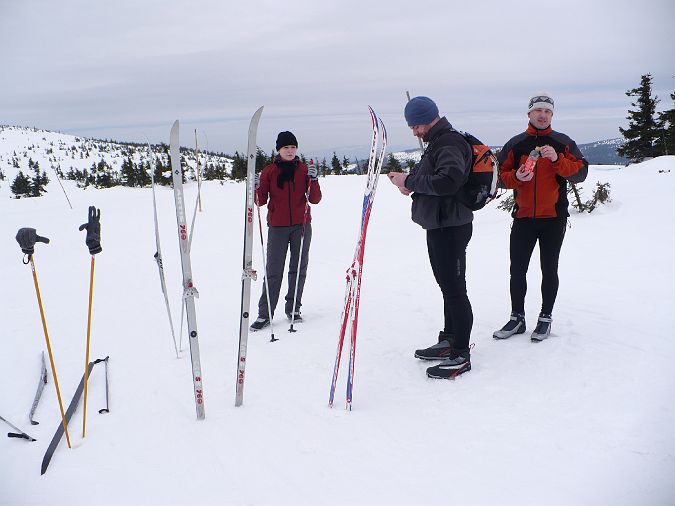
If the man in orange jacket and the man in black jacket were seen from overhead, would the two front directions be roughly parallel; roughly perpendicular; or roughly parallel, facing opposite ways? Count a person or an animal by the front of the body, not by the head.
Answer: roughly perpendicular

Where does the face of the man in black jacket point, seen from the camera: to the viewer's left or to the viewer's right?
to the viewer's left

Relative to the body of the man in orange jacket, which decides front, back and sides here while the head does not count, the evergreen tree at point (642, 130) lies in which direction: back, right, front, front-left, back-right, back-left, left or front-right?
back

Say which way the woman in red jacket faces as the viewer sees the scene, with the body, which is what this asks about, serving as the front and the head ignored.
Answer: toward the camera

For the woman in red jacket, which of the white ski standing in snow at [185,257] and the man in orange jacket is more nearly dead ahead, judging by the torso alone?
the white ski standing in snow

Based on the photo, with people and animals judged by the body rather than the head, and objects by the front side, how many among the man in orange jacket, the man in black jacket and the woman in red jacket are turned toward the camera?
2

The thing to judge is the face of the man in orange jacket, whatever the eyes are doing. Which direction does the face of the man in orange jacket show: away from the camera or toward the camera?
toward the camera

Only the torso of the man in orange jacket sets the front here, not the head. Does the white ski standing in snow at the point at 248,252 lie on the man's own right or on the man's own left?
on the man's own right

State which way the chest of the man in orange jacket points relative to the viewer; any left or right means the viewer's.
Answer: facing the viewer

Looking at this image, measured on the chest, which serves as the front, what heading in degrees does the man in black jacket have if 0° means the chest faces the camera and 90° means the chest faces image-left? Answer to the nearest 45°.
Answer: approximately 90°

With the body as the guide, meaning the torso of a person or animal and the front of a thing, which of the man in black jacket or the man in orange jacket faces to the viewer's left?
the man in black jacket
